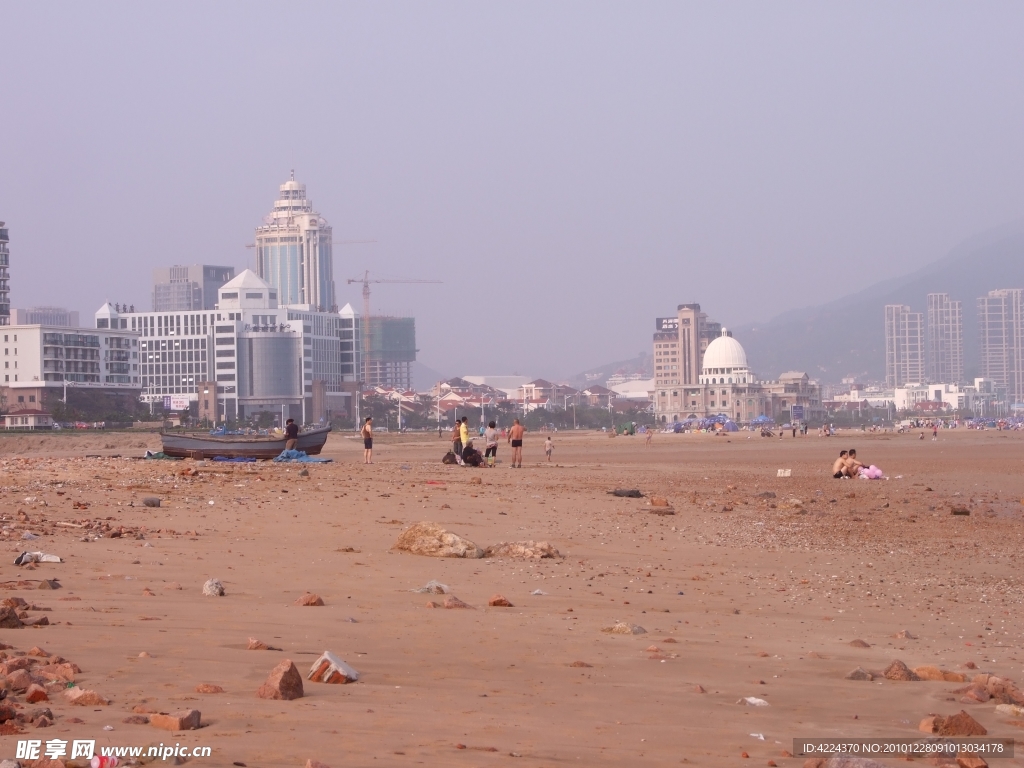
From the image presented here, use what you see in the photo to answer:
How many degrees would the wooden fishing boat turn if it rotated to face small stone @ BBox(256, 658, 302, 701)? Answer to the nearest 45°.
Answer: approximately 90° to its right

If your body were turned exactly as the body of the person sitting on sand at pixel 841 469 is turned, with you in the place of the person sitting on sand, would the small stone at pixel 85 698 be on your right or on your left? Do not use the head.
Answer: on your right

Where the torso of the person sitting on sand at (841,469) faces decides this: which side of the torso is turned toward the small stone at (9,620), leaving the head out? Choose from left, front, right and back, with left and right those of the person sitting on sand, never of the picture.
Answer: right

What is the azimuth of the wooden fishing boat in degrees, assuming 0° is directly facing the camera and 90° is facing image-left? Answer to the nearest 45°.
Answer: approximately 270°

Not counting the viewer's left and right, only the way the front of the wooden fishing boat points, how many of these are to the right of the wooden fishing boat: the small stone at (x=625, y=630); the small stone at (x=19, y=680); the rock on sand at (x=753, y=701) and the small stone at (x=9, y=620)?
4

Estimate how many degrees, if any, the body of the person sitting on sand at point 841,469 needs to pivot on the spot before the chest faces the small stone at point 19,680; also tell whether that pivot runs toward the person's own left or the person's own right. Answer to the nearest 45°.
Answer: approximately 90° to the person's own right

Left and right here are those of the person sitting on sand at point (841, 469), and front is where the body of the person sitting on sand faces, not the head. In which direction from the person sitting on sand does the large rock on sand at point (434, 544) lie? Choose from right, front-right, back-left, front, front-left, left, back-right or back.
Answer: right

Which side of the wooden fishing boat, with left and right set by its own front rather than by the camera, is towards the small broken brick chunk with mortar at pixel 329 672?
right

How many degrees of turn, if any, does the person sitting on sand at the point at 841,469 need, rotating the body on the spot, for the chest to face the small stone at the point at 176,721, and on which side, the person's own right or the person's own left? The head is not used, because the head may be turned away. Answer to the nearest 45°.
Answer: approximately 90° to the person's own right
